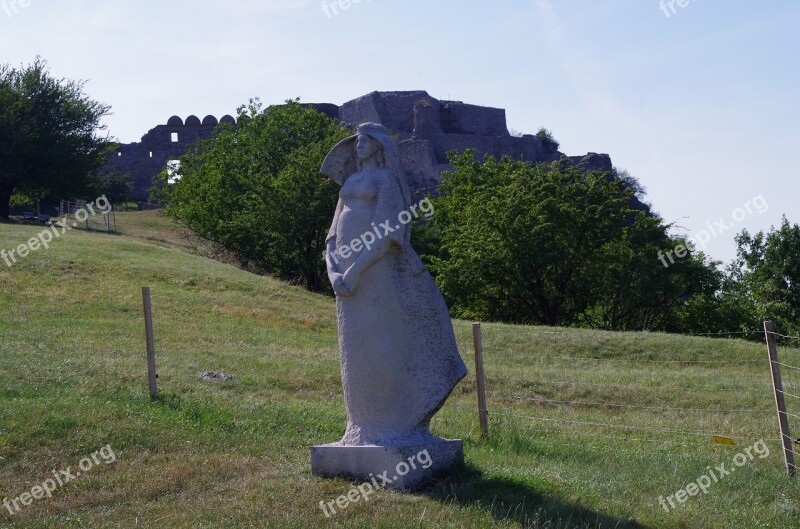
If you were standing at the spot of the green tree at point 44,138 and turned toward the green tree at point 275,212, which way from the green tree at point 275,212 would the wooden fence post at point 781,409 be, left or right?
right

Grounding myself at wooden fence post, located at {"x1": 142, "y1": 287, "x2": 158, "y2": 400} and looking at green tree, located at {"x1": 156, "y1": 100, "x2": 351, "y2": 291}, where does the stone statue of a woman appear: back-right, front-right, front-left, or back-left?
back-right

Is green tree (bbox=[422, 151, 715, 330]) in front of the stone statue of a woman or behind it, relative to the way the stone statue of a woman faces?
behind

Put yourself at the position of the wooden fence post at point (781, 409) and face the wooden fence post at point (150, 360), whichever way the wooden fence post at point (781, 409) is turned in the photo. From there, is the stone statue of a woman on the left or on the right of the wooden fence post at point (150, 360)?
left

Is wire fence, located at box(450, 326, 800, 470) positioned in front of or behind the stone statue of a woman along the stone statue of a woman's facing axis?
behind

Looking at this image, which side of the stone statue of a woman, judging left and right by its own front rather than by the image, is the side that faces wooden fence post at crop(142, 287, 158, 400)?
right

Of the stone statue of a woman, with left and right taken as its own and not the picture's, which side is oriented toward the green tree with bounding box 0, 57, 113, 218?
right

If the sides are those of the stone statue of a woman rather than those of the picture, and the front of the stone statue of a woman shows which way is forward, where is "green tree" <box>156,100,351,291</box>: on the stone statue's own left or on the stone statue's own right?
on the stone statue's own right

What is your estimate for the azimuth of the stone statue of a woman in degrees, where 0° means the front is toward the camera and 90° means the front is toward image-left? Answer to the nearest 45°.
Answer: approximately 45°
